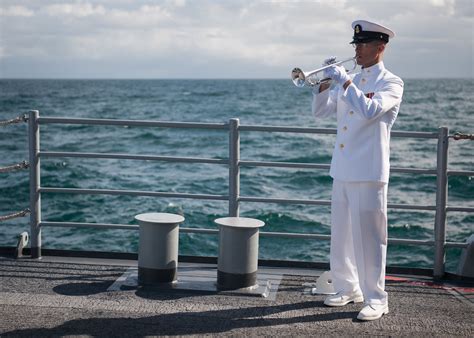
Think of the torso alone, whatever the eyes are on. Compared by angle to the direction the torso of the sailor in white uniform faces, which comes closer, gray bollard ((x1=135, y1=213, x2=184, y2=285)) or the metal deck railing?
the gray bollard

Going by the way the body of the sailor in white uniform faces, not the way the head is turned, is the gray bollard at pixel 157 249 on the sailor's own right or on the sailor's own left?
on the sailor's own right

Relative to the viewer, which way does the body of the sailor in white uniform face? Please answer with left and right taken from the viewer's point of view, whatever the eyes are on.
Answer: facing the viewer and to the left of the viewer

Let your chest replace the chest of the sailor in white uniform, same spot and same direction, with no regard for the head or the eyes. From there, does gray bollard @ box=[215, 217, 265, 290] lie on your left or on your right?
on your right
